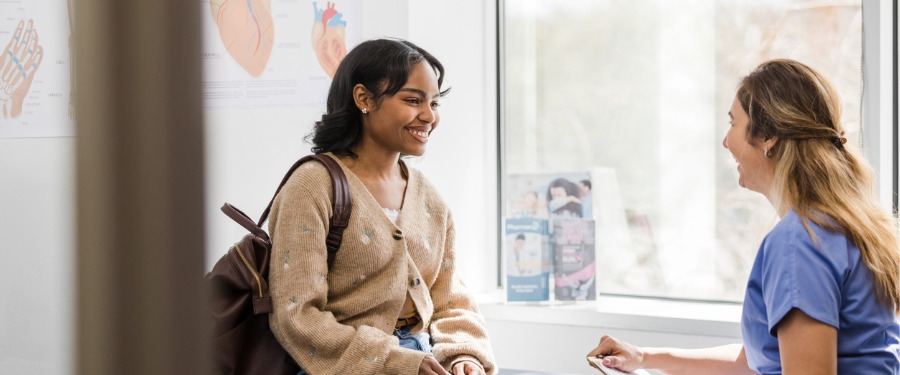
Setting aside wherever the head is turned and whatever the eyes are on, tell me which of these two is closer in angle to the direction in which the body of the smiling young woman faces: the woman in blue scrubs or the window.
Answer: the woman in blue scrubs

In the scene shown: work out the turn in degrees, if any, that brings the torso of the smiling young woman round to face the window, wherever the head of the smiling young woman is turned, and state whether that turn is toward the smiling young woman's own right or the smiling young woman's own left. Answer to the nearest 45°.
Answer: approximately 90° to the smiling young woman's own left

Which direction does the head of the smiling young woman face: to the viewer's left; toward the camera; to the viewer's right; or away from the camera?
to the viewer's right

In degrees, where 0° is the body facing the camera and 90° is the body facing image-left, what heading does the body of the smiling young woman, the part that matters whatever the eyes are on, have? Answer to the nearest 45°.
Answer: approximately 315°

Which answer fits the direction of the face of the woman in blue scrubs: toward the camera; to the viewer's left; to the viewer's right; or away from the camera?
to the viewer's left

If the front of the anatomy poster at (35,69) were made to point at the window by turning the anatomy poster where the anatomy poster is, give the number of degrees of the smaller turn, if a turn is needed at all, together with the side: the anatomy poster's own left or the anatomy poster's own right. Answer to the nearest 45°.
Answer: approximately 135° to the anatomy poster's own left
